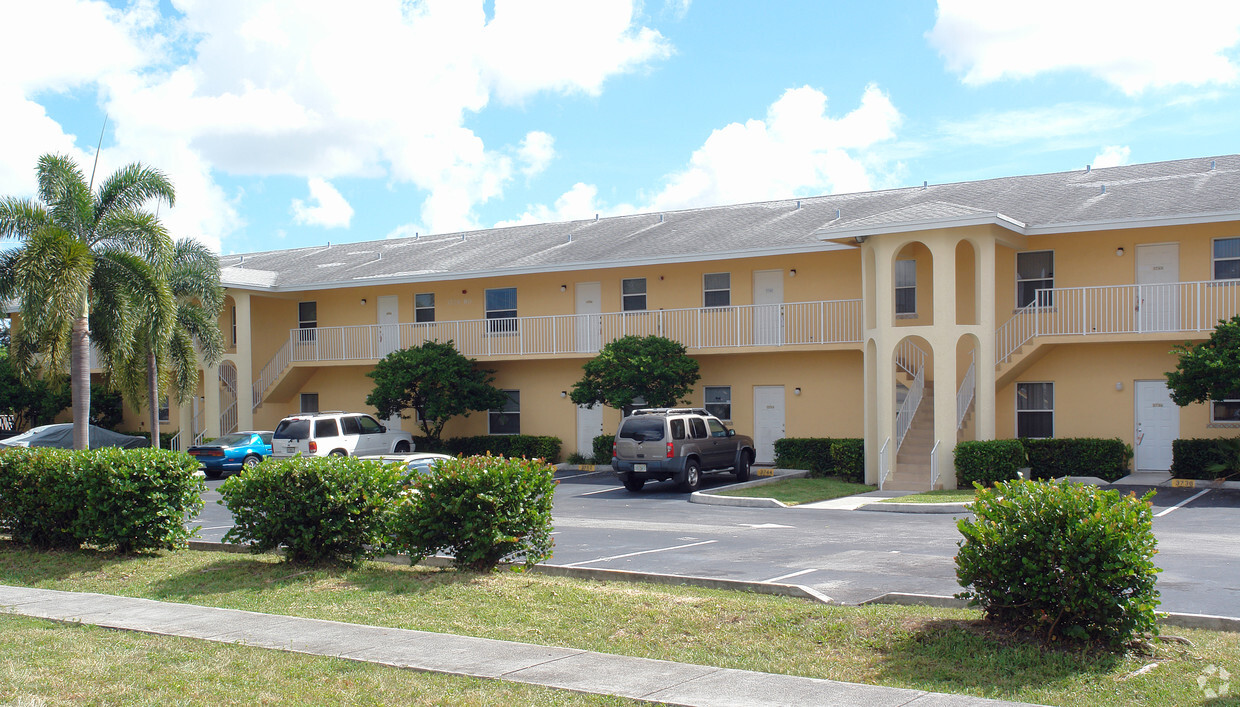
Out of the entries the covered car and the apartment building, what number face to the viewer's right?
0

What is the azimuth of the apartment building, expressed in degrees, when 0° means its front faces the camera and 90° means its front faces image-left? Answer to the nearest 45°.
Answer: approximately 45°

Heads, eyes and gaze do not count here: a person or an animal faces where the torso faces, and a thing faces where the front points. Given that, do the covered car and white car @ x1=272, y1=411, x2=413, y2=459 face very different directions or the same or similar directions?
very different directions

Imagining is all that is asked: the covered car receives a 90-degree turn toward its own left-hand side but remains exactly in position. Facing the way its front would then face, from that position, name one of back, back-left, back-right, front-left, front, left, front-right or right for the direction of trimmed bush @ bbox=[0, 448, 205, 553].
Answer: front-right

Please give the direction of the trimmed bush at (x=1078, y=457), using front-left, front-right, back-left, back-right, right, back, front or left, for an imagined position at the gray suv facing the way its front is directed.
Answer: front-right

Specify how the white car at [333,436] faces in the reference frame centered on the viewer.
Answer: facing away from the viewer and to the right of the viewer

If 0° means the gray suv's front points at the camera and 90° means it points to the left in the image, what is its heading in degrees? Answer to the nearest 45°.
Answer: approximately 225°
